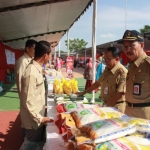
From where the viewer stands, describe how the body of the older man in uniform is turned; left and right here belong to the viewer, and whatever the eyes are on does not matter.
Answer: facing the viewer and to the left of the viewer

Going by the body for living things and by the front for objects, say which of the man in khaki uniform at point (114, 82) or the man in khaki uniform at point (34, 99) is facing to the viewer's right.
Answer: the man in khaki uniform at point (34, 99)

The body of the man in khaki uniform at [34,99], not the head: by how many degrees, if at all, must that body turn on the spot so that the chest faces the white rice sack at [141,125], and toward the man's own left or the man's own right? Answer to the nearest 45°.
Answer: approximately 45° to the man's own right

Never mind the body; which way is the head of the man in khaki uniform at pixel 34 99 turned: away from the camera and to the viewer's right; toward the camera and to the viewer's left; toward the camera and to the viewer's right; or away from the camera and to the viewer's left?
away from the camera and to the viewer's right

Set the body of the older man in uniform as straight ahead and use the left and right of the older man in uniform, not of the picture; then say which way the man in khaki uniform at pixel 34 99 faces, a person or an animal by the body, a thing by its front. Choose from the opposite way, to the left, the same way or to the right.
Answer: the opposite way

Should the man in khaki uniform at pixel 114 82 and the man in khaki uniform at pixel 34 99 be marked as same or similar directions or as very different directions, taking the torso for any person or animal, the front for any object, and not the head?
very different directions

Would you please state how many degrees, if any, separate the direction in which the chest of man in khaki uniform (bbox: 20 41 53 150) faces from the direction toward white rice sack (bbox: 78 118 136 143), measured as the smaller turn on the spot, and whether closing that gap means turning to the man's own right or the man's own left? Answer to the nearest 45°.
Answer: approximately 45° to the man's own right

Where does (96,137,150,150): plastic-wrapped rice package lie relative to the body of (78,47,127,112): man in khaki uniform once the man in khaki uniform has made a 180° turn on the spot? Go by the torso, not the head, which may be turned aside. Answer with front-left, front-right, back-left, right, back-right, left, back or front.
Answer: back-right

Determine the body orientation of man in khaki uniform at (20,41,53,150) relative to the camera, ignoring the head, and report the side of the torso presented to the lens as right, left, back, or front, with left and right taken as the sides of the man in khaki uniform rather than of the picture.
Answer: right

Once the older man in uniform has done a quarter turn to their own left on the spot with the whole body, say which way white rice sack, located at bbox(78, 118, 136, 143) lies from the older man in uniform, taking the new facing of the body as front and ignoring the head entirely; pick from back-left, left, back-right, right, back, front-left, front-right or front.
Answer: front-right

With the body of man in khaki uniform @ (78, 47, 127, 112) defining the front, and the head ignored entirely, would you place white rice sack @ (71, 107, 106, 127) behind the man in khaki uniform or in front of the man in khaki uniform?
in front

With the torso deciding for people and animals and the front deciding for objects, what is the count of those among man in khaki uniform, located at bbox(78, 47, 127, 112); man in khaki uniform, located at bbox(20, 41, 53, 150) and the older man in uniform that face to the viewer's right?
1

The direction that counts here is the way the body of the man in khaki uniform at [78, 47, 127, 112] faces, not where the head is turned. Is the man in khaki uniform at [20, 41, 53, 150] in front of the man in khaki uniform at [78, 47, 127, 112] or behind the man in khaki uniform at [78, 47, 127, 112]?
in front
